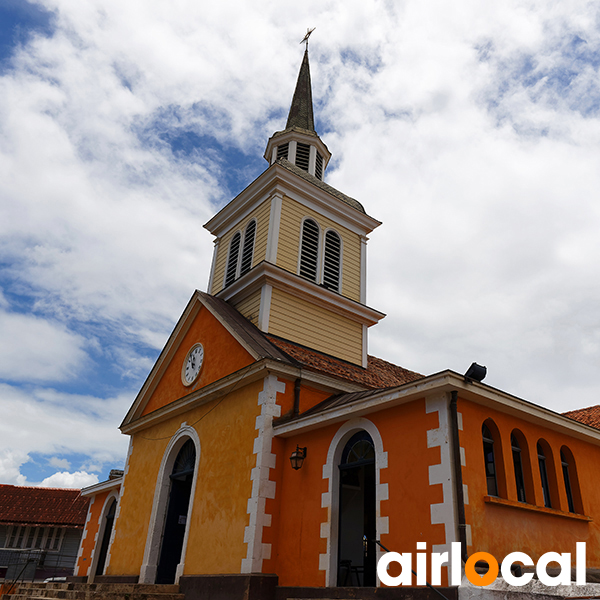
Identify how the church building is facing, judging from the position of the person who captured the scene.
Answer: facing the viewer and to the left of the viewer
